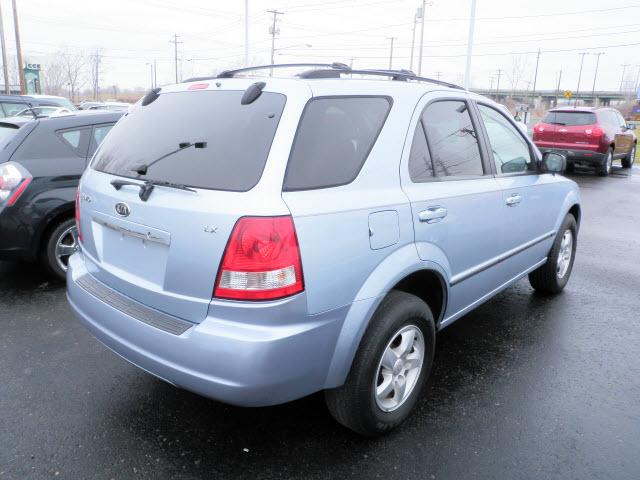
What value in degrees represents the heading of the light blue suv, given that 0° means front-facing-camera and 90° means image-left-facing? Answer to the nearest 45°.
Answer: approximately 225°

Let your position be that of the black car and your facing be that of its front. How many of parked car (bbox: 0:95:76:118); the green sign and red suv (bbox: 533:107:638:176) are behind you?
0

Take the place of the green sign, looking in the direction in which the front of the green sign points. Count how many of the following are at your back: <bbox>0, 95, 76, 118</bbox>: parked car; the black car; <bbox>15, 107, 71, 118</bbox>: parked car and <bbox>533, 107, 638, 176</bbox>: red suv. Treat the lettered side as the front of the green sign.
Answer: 0

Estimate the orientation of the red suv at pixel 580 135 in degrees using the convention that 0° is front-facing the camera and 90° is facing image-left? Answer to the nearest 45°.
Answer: approximately 225°

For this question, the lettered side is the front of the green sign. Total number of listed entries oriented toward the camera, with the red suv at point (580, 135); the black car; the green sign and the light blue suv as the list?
1

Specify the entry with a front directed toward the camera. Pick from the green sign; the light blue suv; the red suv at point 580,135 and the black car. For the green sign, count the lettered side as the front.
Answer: the green sign

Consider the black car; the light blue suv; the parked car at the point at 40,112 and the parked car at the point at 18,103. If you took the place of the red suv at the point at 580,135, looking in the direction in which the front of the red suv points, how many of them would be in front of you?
0

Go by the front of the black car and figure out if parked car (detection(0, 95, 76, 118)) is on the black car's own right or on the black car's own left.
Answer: on the black car's own left

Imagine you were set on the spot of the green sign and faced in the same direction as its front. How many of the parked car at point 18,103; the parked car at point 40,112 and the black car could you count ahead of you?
3

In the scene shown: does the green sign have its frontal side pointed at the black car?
yes

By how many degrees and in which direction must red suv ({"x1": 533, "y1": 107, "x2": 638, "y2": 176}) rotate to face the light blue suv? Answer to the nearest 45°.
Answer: approximately 135° to its right

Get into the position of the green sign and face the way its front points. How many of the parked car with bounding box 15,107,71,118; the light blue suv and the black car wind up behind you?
0

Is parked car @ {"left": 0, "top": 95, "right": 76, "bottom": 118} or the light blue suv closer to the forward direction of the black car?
the parked car

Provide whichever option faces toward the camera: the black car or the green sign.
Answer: the green sign
